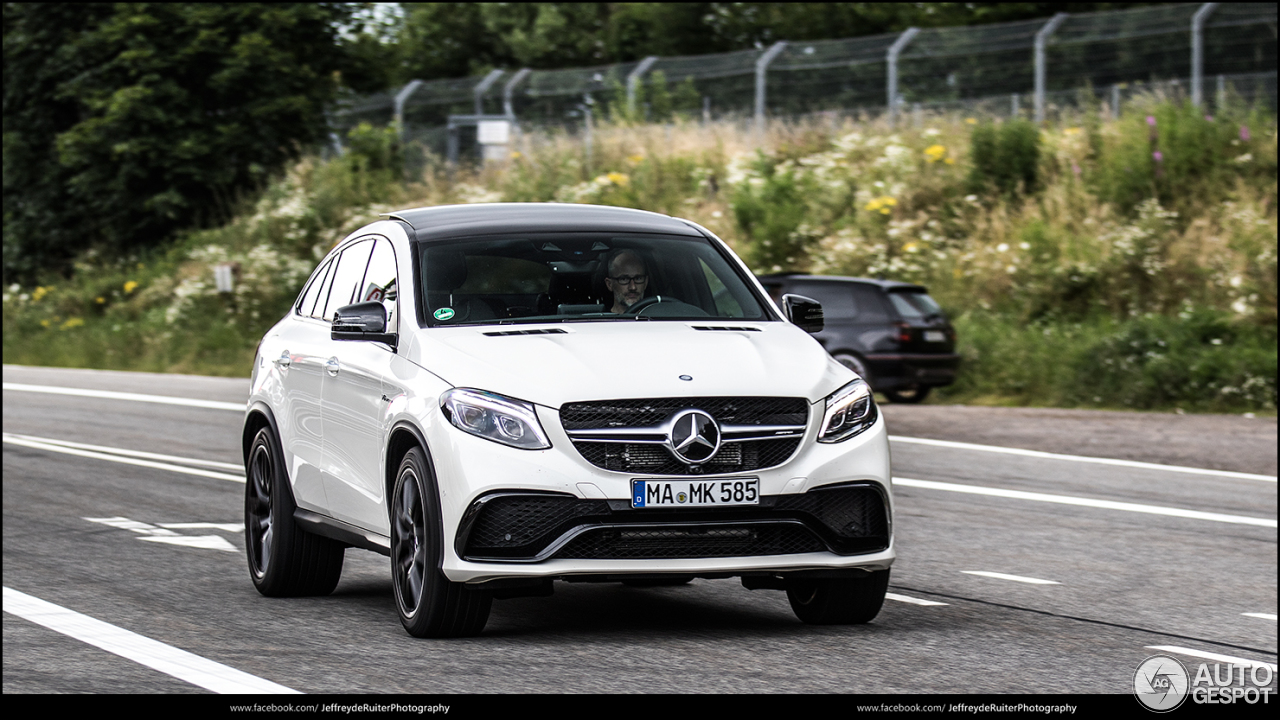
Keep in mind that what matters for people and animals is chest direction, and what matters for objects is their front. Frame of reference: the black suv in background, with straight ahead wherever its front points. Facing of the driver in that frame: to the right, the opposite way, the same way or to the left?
the opposite way

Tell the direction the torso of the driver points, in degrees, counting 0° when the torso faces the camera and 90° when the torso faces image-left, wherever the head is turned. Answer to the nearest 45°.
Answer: approximately 315°

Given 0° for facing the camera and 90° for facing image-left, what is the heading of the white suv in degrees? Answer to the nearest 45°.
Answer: approximately 315°

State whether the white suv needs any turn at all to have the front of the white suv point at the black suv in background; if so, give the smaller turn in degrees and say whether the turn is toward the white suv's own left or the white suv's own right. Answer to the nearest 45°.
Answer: approximately 135° to the white suv's own left

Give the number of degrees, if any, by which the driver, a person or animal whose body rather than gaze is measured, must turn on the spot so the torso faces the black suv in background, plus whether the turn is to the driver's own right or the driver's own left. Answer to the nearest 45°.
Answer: approximately 135° to the driver's own left

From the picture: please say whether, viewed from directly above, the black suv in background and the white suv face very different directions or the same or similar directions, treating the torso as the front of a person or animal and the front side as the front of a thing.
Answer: very different directions

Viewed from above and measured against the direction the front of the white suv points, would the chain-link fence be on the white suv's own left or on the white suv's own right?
on the white suv's own left

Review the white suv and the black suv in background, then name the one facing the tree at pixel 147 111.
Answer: the black suv in background

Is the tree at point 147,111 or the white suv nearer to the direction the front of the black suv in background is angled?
the tree

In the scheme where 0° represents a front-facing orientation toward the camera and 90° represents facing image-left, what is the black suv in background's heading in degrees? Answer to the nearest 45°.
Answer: approximately 135°
